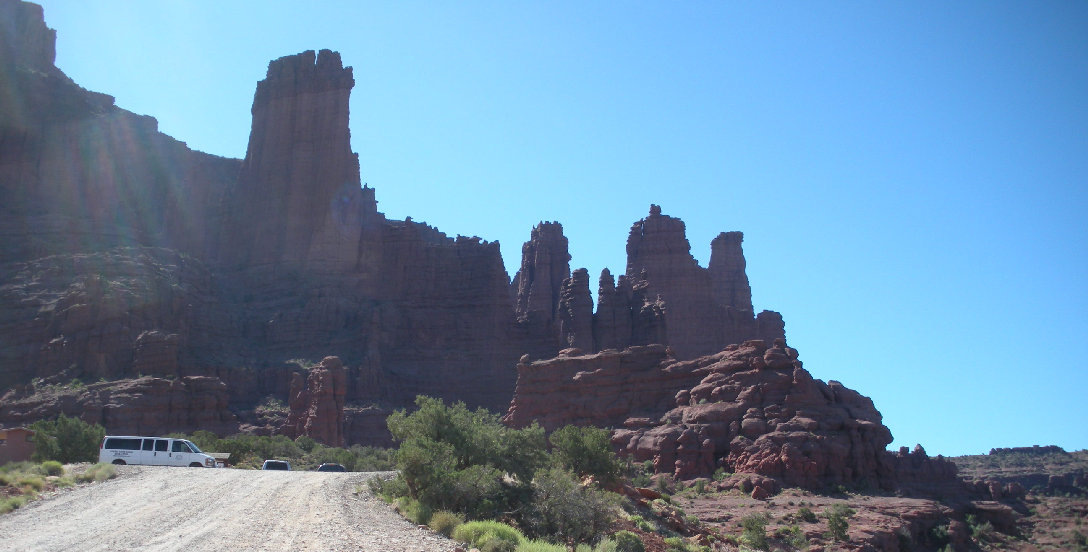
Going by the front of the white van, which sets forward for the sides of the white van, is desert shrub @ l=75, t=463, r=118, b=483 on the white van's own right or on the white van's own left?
on the white van's own right

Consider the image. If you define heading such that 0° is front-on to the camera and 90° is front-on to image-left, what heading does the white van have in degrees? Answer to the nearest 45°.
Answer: approximately 270°

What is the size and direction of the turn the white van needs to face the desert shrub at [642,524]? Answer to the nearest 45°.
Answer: approximately 45° to its right

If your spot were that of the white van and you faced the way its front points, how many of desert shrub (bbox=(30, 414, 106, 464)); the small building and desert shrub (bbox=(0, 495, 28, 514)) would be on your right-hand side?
1

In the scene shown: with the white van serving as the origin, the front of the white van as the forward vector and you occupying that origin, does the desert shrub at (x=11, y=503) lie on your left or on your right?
on your right

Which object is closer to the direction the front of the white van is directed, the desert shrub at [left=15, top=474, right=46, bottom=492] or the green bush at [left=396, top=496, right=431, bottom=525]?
the green bush

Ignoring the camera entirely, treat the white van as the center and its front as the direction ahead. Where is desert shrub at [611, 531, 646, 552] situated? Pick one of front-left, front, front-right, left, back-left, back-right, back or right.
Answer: front-right

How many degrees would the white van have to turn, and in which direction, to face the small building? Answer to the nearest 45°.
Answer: approximately 135° to its left

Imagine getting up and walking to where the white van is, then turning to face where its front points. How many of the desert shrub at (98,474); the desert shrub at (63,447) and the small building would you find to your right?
1

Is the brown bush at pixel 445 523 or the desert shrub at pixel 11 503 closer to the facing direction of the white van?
the brown bush

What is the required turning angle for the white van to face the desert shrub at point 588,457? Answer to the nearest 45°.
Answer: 0° — it already faces it
